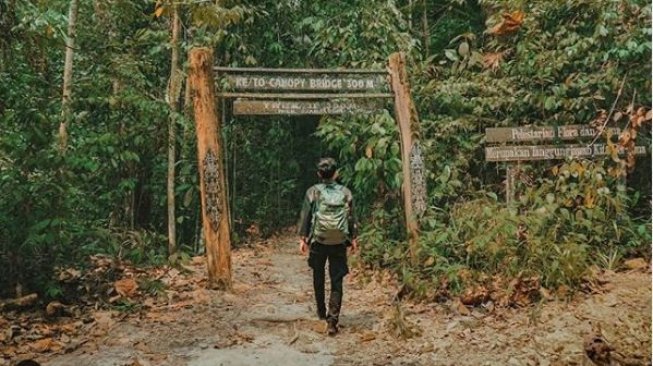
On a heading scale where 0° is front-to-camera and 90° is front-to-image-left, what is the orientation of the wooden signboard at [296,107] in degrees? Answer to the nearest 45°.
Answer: approximately 0°

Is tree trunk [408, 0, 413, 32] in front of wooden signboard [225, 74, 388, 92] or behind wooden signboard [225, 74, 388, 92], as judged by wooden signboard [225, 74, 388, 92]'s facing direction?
behind

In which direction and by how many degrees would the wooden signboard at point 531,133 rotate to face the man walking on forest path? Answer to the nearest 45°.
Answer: approximately 45° to its right

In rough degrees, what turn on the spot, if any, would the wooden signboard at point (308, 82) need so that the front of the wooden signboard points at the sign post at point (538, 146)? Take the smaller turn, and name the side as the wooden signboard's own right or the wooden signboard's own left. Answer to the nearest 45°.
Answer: approximately 90° to the wooden signboard's own left

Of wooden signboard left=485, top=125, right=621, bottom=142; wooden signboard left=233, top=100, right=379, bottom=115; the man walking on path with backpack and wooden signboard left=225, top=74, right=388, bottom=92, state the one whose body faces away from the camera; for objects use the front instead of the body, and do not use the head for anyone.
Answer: the man walking on path with backpack

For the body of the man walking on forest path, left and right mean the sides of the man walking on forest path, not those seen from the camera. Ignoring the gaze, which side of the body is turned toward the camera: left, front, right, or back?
back

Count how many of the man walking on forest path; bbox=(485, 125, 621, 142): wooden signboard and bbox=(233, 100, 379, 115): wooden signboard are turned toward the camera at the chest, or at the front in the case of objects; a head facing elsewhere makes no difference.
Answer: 2

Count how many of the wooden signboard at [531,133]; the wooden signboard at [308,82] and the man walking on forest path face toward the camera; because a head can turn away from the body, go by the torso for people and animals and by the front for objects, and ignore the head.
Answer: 2

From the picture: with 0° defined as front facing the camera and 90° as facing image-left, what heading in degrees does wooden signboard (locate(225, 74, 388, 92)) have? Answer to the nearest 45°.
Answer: approximately 0°

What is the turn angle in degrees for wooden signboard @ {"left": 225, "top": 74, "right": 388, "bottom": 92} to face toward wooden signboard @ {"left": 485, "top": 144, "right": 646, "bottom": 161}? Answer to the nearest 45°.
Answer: approximately 90° to its left

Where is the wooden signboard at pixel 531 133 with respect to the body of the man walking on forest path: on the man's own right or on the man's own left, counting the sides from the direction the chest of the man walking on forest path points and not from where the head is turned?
on the man's own right
